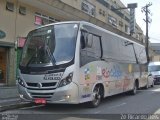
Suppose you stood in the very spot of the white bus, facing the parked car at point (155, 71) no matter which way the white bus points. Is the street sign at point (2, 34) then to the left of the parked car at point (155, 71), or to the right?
left

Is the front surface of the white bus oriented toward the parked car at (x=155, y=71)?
no

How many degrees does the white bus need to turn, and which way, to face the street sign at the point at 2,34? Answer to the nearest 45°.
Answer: approximately 90° to its right

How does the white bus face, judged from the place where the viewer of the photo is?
facing the viewer and to the left of the viewer
